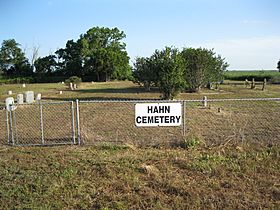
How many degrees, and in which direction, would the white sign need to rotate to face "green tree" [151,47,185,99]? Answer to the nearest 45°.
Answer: approximately 180°

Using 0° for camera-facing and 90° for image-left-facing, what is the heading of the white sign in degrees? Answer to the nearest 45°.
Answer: approximately 0°

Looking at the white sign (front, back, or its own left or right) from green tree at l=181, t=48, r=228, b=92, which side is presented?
back

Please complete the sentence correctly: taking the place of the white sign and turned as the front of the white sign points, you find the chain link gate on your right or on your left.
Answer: on your right
